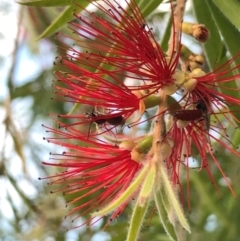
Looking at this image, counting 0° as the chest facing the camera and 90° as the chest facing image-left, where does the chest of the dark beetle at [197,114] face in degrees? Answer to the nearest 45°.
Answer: approximately 270°

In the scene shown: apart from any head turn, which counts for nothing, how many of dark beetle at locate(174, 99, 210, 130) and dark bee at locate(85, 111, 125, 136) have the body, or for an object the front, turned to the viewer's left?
1

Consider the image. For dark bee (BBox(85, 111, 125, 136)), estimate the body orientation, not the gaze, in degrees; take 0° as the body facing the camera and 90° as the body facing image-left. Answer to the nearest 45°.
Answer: approximately 90°

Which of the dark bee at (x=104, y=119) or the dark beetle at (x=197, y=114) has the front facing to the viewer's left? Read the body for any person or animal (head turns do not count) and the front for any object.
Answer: the dark bee at (x=104, y=119)

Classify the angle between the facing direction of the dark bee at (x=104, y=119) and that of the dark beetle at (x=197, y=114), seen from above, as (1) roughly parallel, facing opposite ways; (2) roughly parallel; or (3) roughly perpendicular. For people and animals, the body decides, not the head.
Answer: roughly parallel, facing opposite ways
